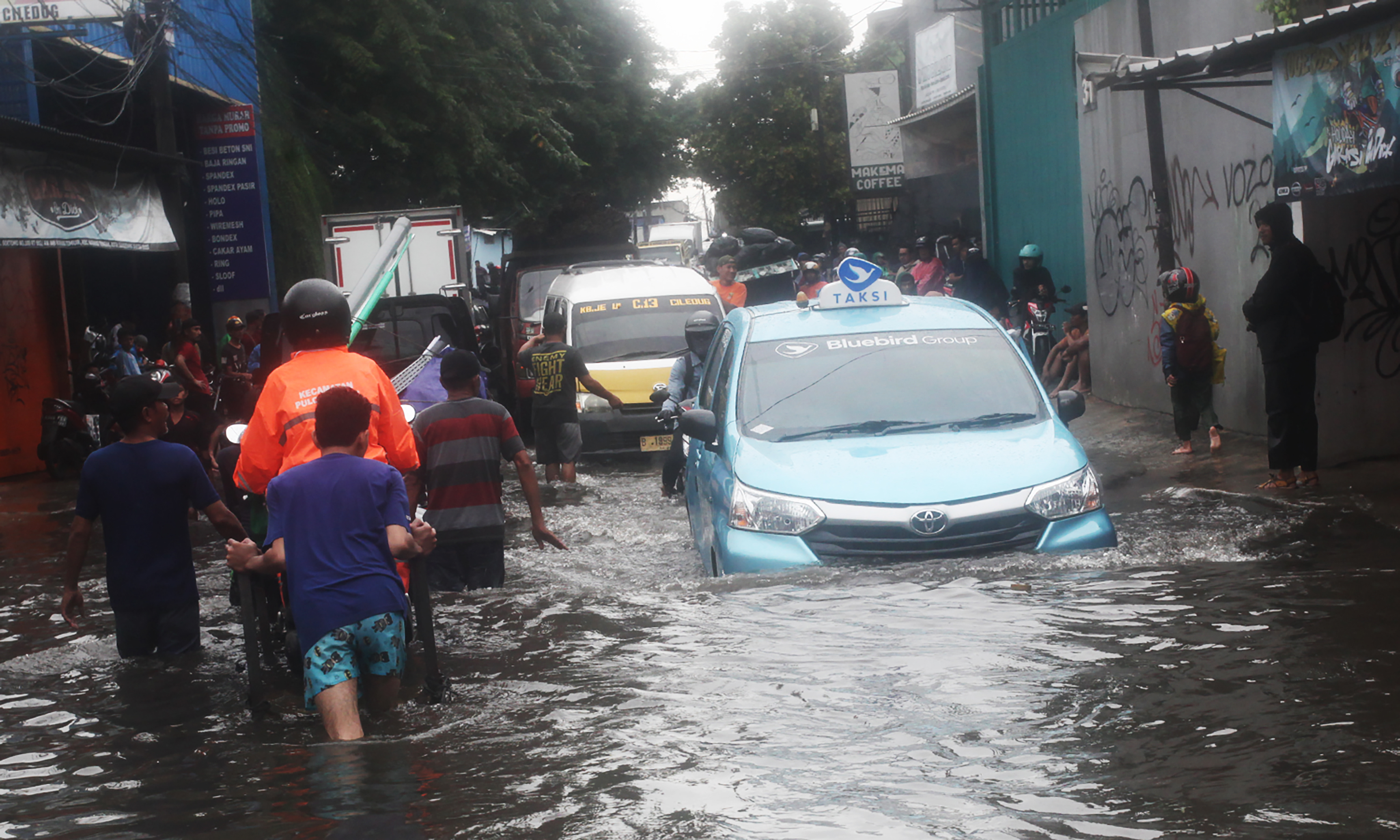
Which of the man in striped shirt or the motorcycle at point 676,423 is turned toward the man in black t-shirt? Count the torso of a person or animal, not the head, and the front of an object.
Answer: the man in striped shirt

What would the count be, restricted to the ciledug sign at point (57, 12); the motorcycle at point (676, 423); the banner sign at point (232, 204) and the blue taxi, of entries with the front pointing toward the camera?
4

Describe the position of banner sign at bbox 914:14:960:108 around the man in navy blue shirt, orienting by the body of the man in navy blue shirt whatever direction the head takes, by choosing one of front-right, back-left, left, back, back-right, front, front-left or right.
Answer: front-right

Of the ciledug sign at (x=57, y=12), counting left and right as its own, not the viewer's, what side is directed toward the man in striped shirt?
front

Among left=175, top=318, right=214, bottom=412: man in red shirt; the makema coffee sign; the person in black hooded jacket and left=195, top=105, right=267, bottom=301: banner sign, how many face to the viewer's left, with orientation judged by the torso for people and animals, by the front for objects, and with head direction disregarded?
1

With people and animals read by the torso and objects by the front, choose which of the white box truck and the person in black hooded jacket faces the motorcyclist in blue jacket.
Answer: the person in black hooded jacket

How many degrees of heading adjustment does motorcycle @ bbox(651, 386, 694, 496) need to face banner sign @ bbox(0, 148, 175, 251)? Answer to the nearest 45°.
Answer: approximately 135° to its right

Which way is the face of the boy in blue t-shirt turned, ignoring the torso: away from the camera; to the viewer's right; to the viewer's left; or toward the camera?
away from the camera

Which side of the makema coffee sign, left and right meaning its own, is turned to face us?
front

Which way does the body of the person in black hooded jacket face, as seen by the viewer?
to the viewer's left

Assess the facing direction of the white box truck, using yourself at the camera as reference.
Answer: facing away from the viewer

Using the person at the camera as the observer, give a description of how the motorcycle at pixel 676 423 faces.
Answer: facing the viewer

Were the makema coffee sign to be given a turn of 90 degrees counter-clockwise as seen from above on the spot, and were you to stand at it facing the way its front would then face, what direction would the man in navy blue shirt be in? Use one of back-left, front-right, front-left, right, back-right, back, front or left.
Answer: right

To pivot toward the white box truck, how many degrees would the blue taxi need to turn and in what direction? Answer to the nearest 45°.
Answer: approximately 135° to its right

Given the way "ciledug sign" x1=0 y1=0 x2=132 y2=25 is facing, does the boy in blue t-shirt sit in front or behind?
in front

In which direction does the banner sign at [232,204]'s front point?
toward the camera

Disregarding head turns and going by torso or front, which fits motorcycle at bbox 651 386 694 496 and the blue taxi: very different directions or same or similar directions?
same or similar directions
